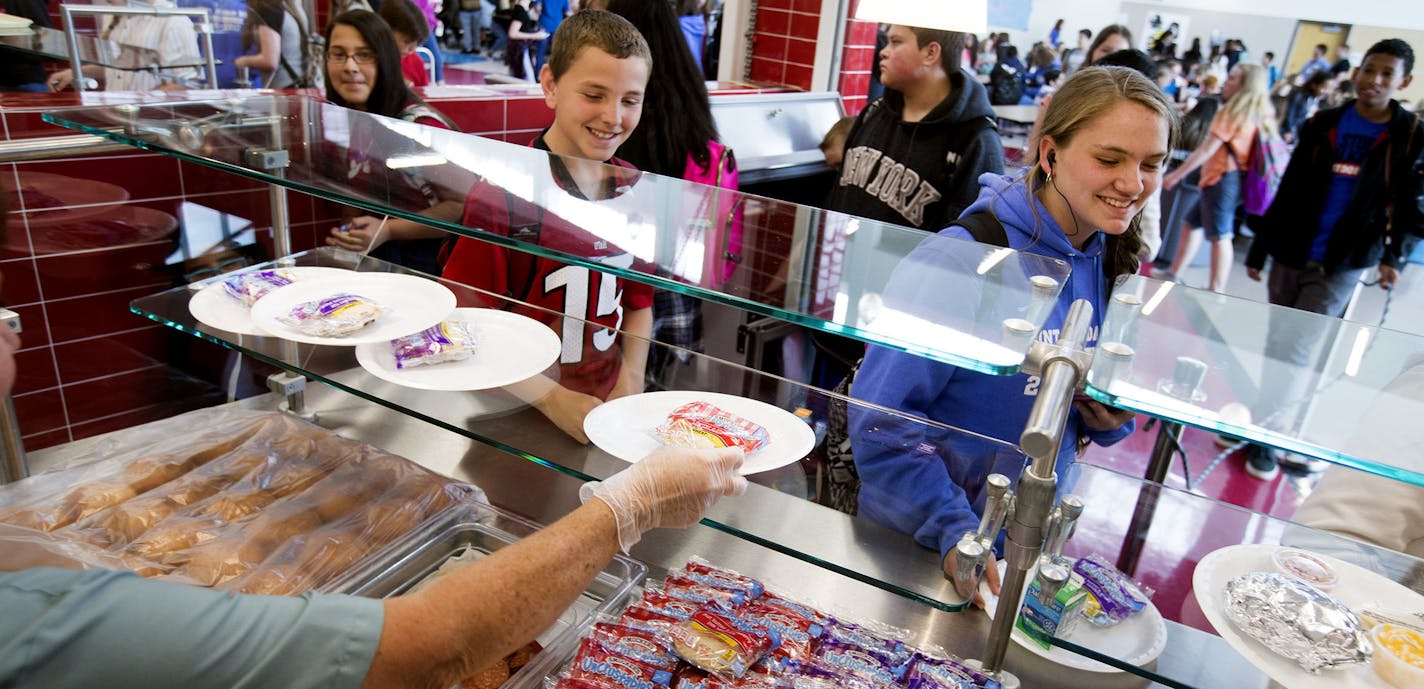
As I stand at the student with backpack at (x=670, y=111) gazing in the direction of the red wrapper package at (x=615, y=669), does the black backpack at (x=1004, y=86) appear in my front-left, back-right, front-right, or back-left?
back-left

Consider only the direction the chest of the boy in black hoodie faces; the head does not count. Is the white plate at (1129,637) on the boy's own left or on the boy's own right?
on the boy's own left

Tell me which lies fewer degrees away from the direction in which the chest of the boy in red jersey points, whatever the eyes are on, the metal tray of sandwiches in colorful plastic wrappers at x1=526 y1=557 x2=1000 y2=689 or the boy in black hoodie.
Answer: the metal tray of sandwiches in colorful plastic wrappers

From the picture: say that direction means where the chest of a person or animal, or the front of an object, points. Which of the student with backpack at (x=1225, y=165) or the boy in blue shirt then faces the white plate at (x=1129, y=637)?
the boy in blue shirt

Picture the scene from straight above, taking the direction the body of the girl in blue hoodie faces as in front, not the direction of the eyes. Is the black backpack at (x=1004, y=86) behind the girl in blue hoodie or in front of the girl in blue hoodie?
behind

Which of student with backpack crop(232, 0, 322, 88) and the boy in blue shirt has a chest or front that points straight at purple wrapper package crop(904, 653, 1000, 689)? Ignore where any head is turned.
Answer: the boy in blue shirt
